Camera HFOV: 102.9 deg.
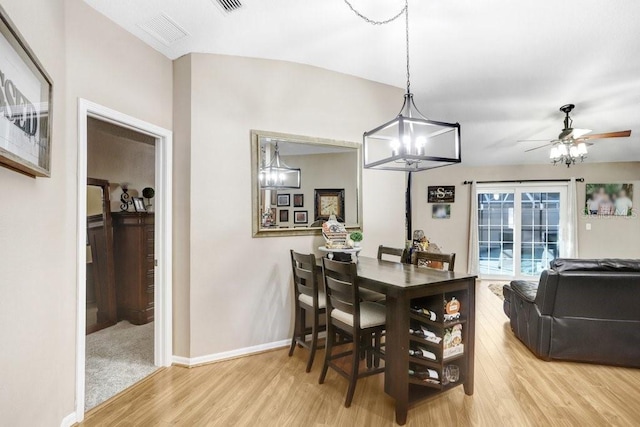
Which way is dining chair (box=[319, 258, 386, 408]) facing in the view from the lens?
facing away from the viewer and to the right of the viewer

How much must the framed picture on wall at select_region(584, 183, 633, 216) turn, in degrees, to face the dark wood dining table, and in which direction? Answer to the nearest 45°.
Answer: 0° — it already faces it

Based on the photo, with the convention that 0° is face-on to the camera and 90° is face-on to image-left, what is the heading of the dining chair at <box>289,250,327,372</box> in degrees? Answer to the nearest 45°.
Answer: approximately 225°

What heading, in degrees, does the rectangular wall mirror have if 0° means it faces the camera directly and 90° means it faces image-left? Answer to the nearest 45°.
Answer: approximately 315°

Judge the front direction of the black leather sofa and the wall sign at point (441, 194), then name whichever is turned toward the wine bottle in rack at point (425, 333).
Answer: the wall sign

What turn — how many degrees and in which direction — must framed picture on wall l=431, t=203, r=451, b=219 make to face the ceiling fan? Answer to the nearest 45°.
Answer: approximately 45° to its left
